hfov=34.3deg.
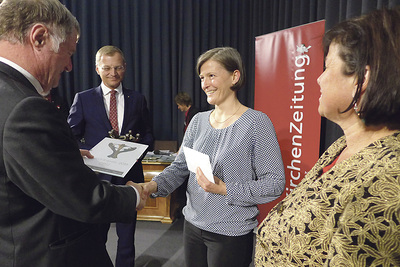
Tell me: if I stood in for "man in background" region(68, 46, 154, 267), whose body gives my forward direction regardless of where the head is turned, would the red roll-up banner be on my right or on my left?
on my left

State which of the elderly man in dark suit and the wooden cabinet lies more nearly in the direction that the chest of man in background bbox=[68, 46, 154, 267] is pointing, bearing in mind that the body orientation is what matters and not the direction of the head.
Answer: the elderly man in dark suit

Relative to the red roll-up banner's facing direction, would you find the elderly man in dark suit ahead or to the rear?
ahead

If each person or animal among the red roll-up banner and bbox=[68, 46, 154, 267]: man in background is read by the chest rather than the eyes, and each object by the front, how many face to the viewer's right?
0

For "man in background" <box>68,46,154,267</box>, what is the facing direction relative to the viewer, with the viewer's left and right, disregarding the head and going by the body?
facing the viewer

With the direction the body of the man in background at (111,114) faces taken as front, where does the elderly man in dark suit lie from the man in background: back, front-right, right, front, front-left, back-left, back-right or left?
front

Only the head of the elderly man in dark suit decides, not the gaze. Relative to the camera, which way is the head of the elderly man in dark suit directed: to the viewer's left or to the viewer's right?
to the viewer's right

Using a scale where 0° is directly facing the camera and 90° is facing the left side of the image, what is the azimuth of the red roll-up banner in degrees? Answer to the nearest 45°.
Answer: approximately 45°
